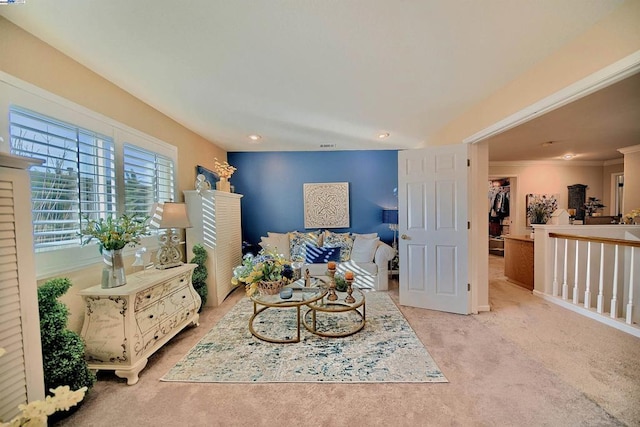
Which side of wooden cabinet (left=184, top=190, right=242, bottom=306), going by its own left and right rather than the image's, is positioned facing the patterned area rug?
front

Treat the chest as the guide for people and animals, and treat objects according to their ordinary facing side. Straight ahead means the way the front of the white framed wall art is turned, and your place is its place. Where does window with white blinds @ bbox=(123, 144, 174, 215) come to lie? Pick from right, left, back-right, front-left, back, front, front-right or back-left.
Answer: front-right

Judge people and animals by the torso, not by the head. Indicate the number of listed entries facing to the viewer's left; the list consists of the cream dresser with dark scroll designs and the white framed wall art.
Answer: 0

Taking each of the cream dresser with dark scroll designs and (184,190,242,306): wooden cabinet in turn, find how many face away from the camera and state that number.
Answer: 0

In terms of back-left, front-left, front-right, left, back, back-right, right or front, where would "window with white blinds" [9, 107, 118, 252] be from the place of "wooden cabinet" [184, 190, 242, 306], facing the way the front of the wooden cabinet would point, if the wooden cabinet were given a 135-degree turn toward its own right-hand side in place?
front-left

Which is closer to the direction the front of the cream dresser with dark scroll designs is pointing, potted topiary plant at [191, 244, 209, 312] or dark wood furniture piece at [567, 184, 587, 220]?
the dark wood furniture piece

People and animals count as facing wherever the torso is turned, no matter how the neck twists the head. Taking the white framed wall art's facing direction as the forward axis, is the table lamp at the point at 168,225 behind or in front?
in front

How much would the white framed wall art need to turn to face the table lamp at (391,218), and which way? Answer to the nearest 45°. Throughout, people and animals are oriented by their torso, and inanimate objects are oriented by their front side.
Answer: approximately 90° to its left

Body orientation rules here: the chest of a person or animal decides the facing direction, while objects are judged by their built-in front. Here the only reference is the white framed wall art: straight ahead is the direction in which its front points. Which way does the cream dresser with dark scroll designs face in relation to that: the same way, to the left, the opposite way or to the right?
to the left

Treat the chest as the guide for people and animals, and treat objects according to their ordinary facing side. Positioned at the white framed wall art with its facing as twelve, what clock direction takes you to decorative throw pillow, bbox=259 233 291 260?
The decorative throw pillow is roughly at 2 o'clock from the white framed wall art.

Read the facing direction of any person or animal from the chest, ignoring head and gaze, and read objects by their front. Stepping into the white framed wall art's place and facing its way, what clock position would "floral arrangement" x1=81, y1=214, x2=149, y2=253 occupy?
The floral arrangement is roughly at 1 o'clock from the white framed wall art.

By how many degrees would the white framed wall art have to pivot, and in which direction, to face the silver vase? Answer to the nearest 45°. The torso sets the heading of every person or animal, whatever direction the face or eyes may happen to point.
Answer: approximately 45° to its right

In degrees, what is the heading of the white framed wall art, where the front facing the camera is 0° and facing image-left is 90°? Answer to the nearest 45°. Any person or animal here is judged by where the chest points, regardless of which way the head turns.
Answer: approximately 0°
